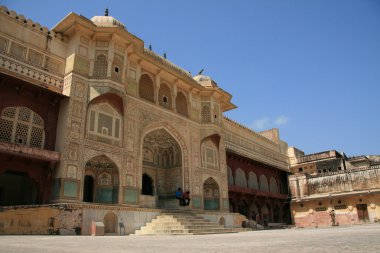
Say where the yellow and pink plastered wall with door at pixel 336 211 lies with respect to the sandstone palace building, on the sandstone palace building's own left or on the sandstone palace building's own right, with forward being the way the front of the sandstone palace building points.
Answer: on the sandstone palace building's own left

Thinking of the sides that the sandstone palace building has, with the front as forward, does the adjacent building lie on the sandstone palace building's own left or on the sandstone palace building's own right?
on the sandstone palace building's own left

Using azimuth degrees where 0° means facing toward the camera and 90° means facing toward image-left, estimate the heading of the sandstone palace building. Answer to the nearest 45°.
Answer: approximately 315°

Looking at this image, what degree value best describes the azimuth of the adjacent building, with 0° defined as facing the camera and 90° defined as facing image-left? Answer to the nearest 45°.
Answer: approximately 0°
